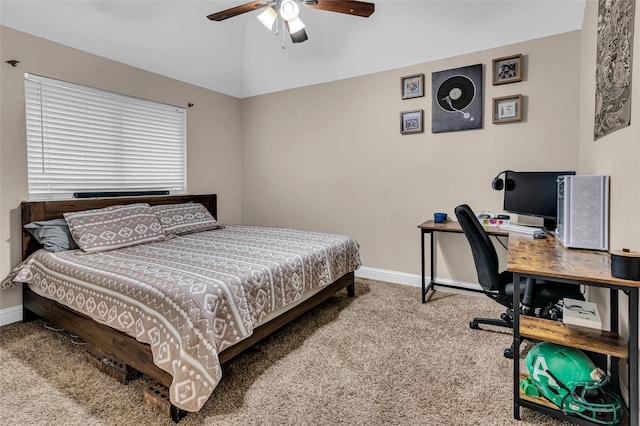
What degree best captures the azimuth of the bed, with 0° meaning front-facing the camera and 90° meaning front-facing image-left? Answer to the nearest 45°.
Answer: approximately 315°

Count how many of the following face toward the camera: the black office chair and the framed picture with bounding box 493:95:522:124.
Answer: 1

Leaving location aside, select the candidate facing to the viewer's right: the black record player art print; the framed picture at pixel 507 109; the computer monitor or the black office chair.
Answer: the black office chair

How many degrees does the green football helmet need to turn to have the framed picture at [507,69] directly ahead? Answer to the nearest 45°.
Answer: approximately 135° to its left

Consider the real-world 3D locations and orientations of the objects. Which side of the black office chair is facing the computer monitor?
left

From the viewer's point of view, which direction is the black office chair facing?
to the viewer's right

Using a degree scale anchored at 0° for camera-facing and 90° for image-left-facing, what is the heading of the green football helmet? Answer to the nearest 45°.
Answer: approximately 315°
